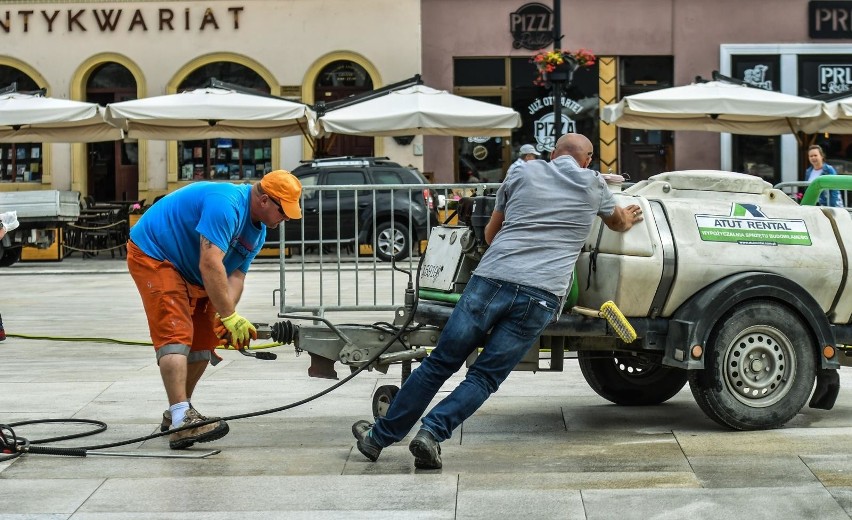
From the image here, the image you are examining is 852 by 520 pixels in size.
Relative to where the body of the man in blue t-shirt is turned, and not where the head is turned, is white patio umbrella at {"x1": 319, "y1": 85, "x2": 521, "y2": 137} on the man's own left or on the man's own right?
on the man's own left

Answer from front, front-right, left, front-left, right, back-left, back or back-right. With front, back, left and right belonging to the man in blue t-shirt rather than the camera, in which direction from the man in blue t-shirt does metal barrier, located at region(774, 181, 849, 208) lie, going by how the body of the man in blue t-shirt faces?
front-left

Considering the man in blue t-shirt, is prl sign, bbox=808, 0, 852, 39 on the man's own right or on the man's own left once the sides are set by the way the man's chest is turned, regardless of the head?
on the man's own left

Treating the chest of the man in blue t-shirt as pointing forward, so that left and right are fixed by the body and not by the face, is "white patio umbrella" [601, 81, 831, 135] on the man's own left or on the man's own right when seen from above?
on the man's own left

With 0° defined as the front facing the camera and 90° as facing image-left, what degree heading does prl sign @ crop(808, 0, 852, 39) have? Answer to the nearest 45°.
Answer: approximately 0°

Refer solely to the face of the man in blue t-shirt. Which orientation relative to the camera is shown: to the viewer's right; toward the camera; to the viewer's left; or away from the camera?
to the viewer's right

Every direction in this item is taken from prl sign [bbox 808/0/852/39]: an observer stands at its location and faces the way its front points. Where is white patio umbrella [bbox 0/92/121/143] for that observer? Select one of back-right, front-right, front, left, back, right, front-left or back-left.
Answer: front-right

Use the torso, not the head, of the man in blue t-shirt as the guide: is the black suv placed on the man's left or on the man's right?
on the man's left

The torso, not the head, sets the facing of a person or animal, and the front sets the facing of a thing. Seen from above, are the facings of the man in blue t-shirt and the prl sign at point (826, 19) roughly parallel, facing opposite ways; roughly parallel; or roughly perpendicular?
roughly perpendicular

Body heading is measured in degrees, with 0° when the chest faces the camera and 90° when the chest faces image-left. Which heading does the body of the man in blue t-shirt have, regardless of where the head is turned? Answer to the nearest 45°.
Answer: approximately 270°

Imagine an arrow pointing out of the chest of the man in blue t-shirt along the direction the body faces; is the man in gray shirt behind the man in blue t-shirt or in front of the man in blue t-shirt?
in front

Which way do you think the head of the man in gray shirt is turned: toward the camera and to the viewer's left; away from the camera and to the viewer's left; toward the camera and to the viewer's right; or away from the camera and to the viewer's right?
away from the camera and to the viewer's right

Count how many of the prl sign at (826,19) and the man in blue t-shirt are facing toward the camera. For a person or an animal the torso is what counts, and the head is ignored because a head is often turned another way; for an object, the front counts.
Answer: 1
